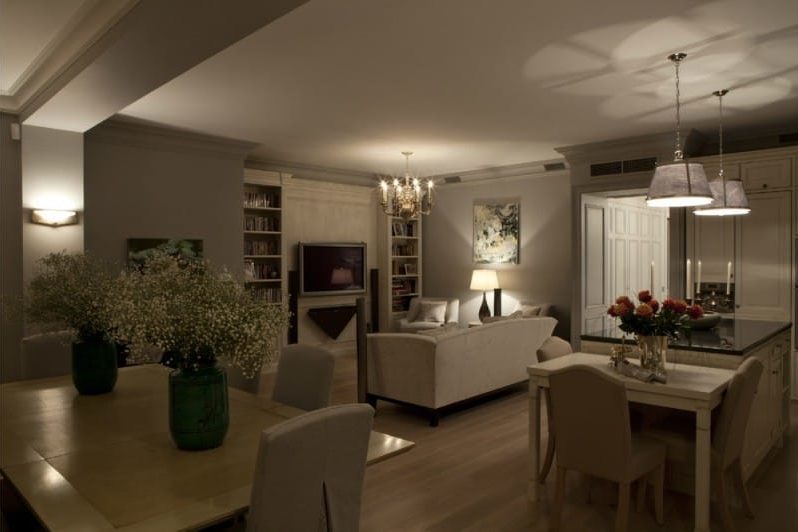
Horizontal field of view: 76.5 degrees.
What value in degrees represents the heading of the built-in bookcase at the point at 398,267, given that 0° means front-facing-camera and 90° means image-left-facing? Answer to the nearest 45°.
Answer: approximately 315°

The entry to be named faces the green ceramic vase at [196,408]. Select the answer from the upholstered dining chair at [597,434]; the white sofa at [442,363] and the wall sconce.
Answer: the wall sconce

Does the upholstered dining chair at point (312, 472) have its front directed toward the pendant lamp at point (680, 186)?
no

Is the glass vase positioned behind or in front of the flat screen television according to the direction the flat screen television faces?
in front

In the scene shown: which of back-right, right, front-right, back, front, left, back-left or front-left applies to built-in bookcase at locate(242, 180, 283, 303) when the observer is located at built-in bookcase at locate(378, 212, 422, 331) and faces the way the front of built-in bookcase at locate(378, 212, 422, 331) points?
right

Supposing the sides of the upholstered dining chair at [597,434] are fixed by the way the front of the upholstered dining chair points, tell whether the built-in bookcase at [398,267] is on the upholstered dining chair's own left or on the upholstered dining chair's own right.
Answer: on the upholstered dining chair's own left

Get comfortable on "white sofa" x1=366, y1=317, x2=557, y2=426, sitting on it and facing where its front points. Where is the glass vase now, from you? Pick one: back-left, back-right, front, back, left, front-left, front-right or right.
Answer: back

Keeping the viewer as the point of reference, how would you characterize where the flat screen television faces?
facing the viewer and to the right of the viewer

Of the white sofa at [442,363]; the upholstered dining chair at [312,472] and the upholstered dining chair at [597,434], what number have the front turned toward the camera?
0

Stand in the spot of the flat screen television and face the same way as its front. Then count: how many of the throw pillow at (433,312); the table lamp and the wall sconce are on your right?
1

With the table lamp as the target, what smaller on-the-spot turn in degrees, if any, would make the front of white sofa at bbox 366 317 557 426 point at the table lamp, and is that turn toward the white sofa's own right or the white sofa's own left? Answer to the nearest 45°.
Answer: approximately 45° to the white sofa's own right

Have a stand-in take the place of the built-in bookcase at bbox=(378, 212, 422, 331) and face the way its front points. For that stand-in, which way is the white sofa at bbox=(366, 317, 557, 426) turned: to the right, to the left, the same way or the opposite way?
the opposite way

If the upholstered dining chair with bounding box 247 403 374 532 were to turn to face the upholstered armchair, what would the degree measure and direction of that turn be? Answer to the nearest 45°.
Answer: approximately 45° to its right

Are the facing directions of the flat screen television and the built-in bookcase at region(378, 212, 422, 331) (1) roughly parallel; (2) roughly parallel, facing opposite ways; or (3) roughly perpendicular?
roughly parallel

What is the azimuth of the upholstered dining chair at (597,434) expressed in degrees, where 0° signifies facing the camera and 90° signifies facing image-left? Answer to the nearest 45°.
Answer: approximately 225°
